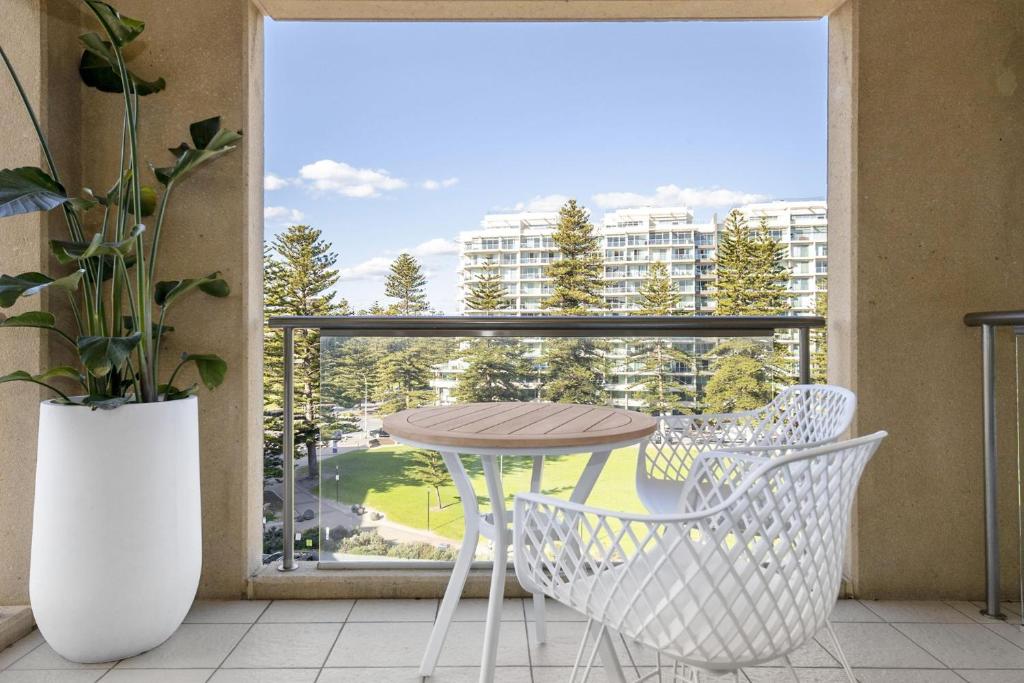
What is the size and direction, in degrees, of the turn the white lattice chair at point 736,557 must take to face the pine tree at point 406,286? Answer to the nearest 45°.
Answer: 0° — it already faces it

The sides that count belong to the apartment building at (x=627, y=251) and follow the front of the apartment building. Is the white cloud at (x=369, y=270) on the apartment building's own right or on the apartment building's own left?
on the apartment building's own right

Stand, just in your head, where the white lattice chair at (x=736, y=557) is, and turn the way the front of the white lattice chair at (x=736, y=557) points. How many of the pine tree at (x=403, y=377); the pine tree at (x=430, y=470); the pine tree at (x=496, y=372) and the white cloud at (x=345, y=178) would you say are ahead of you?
4

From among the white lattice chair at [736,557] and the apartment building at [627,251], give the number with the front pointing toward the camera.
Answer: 1

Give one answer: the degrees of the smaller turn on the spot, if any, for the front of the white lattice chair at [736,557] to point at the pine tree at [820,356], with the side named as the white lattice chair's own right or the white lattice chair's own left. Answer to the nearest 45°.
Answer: approximately 45° to the white lattice chair's own right

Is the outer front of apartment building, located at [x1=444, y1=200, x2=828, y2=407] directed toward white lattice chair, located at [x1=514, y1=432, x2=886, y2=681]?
yes

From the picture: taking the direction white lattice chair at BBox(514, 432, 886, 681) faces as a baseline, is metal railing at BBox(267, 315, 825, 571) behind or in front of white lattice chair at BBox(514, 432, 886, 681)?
in front

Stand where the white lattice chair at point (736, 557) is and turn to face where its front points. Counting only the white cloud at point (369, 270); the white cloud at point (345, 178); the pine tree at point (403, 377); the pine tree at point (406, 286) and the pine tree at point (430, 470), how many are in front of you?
5

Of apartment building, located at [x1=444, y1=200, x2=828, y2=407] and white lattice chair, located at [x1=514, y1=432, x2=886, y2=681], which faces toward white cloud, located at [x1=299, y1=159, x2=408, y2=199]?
the white lattice chair

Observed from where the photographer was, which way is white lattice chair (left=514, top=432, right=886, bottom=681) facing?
facing away from the viewer and to the left of the viewer

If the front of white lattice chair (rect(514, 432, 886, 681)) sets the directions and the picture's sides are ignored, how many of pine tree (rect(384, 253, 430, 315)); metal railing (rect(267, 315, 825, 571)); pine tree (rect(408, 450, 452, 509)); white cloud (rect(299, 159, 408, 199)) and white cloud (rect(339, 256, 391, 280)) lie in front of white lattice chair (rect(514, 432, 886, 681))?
5

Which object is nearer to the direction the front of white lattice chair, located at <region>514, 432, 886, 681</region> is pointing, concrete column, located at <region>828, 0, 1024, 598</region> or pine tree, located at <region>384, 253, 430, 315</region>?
the pine tree

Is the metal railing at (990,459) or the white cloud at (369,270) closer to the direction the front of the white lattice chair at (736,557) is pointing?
the white cloud

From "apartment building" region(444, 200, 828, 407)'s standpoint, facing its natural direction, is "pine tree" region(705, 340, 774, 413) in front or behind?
in front
